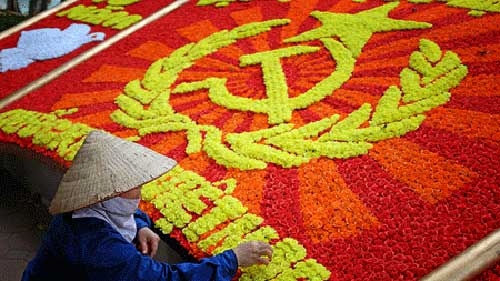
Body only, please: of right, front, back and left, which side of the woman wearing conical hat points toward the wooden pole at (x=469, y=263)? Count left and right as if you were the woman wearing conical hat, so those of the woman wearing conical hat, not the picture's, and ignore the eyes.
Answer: front

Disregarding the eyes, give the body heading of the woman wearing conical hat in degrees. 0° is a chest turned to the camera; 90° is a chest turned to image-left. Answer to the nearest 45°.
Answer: approximately 270°

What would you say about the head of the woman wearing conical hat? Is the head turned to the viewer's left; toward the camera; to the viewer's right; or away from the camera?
to the viewer's right
